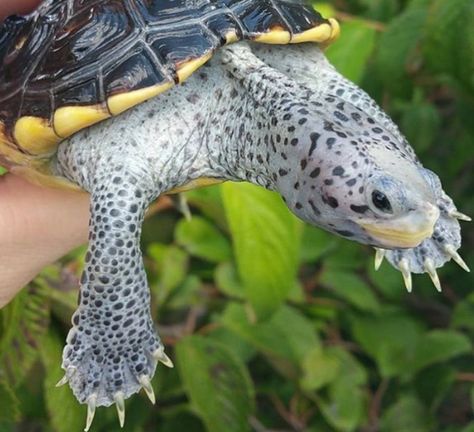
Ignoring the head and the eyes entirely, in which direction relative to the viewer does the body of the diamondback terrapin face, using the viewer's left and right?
facing the viewer and to the right of the viewer

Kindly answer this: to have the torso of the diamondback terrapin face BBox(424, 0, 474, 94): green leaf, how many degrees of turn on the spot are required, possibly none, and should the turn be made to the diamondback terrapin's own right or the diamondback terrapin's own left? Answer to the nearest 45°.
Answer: approximately 90° to the diamondback terrapin's own left
